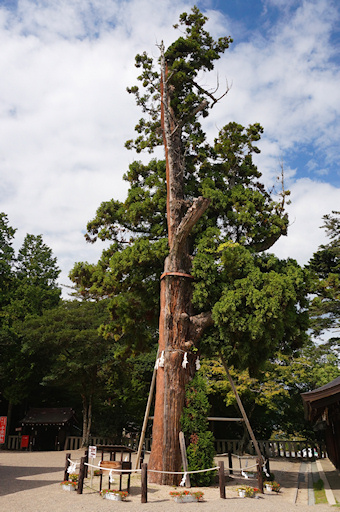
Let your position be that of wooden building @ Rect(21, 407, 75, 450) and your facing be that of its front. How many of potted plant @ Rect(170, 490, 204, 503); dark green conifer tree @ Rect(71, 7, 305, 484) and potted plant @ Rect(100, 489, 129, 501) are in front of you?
3

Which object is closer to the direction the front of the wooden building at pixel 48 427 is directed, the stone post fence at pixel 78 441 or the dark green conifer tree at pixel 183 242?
the dark green conifer tree

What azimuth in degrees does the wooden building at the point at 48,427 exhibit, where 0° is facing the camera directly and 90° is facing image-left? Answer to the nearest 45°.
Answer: approximately 0°

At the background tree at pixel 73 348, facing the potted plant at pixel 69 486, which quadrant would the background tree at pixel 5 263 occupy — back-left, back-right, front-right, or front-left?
back-right

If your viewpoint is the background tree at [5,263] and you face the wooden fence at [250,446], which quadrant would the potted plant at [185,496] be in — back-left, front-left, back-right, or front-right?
front-right

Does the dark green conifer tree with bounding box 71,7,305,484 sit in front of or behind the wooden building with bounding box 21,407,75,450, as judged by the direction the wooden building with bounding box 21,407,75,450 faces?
in front

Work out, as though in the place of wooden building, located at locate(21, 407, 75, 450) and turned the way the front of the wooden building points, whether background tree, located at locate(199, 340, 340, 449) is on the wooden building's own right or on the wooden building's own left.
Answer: on the wooden building's own left

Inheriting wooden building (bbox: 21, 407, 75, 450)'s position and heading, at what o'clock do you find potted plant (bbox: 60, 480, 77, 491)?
The potted plant is roughly at 12 o'clock from the wooden building.

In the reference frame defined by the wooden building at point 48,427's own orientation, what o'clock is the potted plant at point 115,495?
The potted plant is roughly at 12 o'clock from the wooden building.

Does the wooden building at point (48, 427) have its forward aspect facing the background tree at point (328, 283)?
no

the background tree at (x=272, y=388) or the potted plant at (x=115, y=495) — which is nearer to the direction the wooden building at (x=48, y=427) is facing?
the potted plant
